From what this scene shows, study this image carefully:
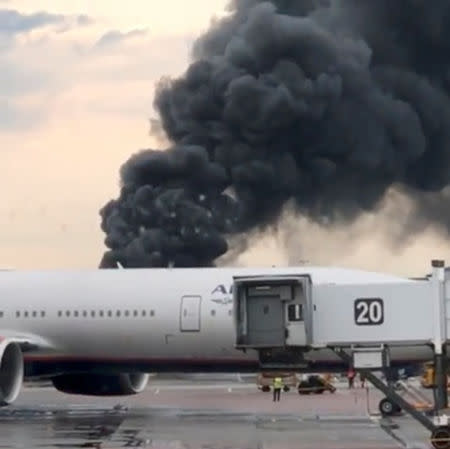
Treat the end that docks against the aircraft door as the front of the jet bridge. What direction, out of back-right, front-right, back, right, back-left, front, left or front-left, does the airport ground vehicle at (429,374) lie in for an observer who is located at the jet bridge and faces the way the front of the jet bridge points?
right

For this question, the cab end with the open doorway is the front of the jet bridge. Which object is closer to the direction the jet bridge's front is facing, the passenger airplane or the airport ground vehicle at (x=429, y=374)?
the passenger airplane

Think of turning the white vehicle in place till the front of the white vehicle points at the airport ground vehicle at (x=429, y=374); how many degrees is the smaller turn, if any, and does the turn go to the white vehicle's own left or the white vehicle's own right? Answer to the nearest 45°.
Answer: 0° — it already faces it

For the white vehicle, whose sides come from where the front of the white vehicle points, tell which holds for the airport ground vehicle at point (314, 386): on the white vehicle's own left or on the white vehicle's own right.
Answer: on the white vehicle's own left

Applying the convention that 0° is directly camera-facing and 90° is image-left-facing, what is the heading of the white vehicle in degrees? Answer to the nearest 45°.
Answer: approximately 270°
